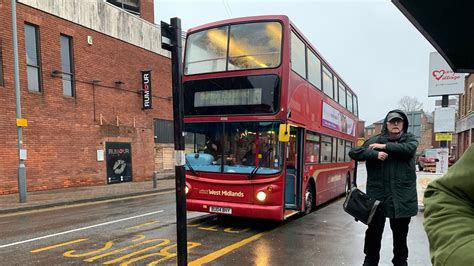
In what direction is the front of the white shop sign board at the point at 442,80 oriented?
toward the camera

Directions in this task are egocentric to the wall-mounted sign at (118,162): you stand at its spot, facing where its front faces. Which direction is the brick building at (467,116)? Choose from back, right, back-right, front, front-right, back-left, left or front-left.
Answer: front-left

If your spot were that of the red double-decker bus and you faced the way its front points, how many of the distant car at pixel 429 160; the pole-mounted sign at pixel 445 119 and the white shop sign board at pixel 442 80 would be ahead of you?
0

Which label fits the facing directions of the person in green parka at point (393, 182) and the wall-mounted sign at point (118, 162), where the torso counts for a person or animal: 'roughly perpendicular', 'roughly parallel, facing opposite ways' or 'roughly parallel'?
roughly perpendicular

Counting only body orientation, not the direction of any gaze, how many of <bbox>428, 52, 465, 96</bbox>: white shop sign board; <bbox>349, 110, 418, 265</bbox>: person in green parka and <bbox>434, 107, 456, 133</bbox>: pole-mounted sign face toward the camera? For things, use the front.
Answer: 3

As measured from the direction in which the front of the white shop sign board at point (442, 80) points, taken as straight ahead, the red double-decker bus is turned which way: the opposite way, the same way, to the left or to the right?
the same way

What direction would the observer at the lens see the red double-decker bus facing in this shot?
facing the viewer and to the left of the viewer

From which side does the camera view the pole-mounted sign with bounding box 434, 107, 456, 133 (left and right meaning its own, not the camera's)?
front

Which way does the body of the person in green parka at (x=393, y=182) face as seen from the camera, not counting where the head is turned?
toward the camera

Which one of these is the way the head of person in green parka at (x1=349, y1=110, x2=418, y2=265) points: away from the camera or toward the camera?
toward the camera

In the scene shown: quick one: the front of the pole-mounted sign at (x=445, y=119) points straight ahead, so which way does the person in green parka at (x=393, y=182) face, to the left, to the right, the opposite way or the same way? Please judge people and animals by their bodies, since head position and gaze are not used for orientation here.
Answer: the same way

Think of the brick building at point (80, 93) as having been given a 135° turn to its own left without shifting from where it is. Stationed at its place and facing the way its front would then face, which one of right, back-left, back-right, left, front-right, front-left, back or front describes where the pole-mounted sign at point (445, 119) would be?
back-right

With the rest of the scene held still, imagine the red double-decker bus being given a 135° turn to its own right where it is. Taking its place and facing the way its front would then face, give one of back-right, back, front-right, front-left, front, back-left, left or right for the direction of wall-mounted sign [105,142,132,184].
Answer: front-left

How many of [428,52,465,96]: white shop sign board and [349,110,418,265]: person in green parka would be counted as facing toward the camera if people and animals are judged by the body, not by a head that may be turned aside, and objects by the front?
2

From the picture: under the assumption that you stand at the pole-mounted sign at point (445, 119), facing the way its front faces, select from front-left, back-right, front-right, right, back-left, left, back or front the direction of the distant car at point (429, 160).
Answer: back

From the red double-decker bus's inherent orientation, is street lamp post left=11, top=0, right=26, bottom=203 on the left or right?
on its right
